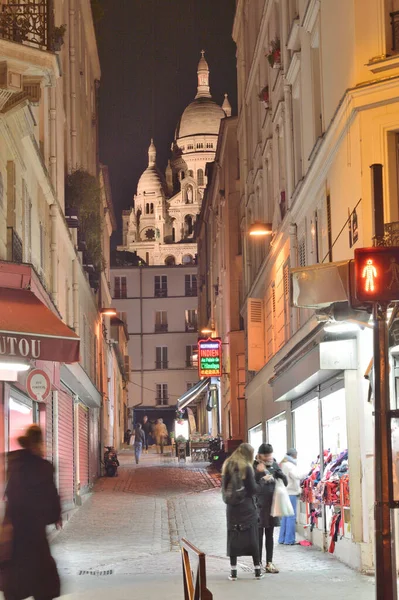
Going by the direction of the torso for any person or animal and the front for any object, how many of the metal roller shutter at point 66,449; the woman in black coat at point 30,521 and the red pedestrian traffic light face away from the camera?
1

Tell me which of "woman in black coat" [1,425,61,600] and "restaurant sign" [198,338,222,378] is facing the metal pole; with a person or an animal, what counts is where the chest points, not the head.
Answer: the restaurant sign

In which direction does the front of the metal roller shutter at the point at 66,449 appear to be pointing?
to the viewer's right

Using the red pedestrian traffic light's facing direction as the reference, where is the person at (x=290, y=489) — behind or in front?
behind

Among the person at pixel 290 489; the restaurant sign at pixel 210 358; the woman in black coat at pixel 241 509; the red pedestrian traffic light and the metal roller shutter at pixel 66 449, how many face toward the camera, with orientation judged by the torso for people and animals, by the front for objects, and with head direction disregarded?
2

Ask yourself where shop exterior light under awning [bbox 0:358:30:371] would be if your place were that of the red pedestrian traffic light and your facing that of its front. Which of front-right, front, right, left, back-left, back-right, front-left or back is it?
back-right

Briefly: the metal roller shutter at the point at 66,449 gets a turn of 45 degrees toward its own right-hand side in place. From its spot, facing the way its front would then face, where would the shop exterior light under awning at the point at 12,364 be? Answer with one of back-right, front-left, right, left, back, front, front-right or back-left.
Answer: front-right

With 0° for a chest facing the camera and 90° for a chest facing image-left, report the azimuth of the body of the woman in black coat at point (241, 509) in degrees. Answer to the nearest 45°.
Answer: approximately 225°

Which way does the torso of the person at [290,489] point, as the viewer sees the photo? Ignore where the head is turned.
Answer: to the viewer's right

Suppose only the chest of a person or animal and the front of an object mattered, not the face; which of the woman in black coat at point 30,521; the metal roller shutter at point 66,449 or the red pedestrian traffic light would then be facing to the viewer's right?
the metal roller shutter

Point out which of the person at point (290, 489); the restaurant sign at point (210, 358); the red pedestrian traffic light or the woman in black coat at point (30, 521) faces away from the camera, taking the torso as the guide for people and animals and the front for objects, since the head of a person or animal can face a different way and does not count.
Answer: the woman in black coat

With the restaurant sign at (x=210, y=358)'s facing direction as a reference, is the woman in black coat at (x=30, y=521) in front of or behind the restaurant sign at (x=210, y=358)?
in front
